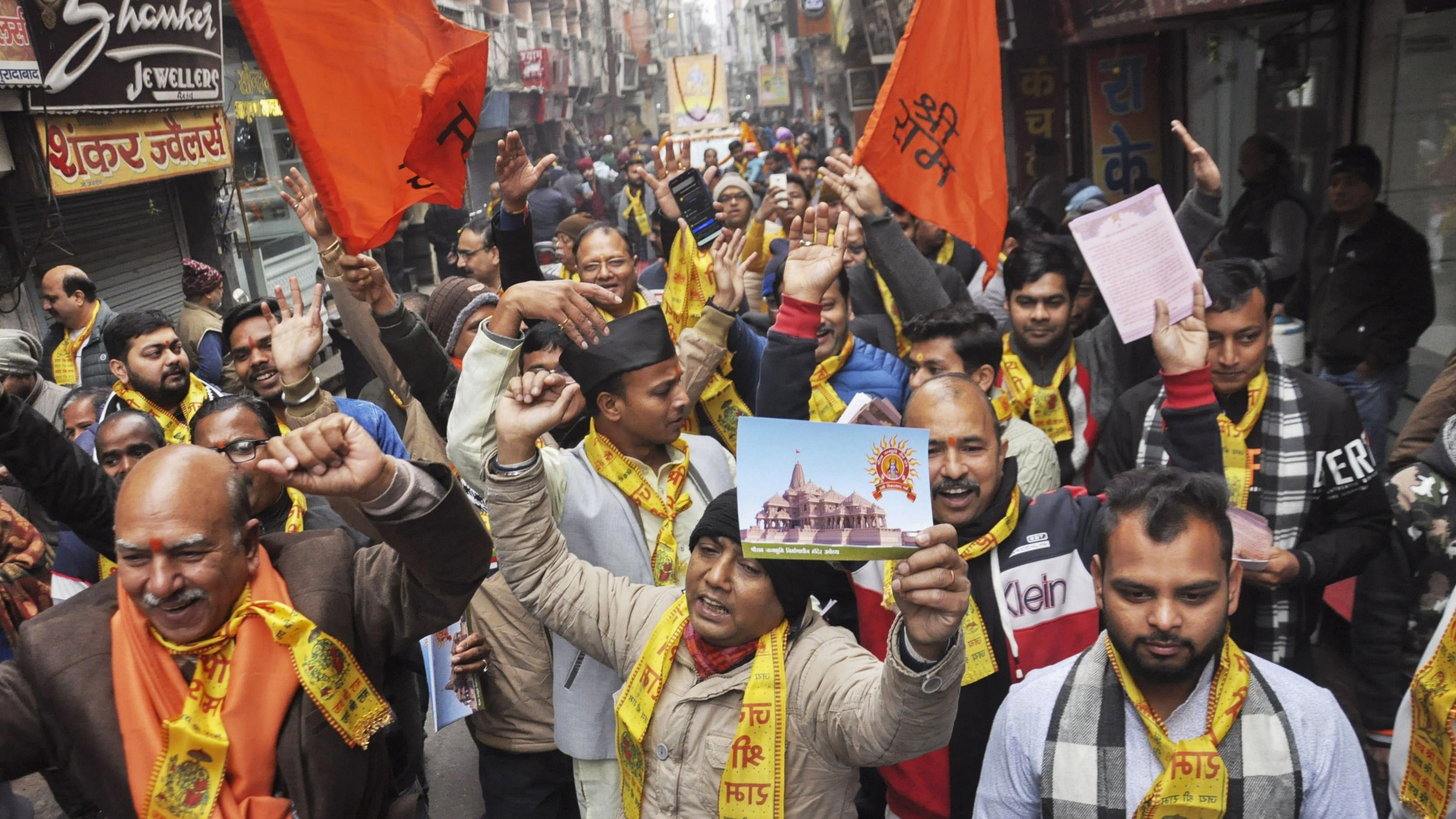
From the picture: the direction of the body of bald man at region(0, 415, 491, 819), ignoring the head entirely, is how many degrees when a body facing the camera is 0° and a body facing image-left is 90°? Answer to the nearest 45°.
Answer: approximately 0°

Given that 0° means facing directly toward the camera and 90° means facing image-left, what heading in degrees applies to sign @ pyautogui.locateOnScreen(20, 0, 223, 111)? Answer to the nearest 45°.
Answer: approximately 0°

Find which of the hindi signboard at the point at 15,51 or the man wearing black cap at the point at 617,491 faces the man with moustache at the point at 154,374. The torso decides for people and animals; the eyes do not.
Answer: the hindi signboard

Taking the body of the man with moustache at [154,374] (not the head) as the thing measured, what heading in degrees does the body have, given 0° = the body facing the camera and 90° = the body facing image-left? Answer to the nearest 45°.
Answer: approximately 315°

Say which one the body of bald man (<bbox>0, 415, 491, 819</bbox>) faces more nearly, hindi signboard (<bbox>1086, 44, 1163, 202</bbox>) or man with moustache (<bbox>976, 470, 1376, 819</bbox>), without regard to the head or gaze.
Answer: the man with moustache

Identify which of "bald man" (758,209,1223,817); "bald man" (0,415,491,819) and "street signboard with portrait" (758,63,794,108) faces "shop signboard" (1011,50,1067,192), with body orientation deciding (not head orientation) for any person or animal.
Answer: "street signboard with portrait" (758,63,794,108)

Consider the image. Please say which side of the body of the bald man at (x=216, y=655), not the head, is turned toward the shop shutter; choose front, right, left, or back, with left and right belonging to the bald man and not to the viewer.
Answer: back
